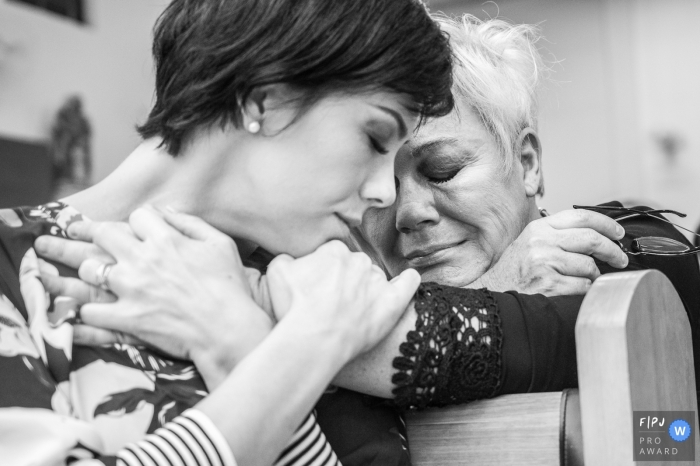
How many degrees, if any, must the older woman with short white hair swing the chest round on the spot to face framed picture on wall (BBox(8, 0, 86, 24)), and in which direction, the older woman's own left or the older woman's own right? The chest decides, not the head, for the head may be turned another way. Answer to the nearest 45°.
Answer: approximately 90° to the older woman's own right

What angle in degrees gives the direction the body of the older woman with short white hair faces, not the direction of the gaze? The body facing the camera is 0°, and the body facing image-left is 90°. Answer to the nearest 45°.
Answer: approximately 45°

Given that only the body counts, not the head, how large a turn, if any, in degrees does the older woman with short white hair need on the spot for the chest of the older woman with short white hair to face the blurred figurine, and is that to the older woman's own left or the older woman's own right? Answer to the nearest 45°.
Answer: approximately 90° to the older woman's own right

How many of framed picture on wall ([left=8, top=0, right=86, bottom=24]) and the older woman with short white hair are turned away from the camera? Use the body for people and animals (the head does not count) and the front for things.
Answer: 0

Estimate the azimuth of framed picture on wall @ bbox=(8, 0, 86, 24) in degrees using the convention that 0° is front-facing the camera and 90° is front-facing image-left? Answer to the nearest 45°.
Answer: approximately 315°

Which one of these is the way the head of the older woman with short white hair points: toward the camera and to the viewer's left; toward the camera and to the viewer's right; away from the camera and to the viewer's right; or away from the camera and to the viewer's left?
toward the camera and to the viewer's left

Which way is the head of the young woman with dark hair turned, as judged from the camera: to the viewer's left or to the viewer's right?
to the viewer's right
